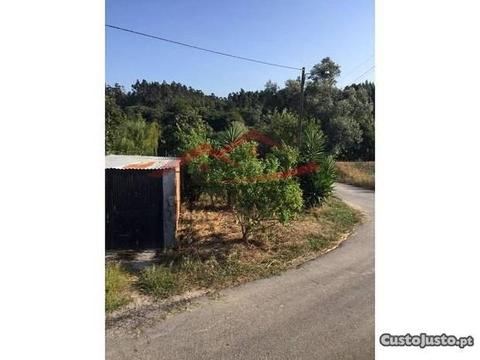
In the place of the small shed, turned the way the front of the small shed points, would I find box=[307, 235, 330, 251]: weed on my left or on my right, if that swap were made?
on my left

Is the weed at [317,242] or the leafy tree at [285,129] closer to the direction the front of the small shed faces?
the weed

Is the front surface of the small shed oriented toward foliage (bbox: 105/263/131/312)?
yes

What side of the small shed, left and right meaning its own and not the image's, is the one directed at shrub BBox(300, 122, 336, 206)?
left

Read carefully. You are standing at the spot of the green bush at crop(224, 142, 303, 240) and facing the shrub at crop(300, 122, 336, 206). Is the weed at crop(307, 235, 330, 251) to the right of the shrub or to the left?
right

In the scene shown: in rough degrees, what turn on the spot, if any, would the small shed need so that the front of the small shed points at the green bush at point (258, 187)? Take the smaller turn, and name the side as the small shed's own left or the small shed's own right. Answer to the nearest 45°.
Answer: approximately 90° to the small shed's own left

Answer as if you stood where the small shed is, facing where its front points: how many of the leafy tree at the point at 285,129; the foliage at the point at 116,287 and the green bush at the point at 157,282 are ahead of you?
2

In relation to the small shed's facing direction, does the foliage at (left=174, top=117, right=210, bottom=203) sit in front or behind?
behind

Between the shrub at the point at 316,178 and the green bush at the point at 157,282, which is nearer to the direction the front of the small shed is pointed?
the green bush

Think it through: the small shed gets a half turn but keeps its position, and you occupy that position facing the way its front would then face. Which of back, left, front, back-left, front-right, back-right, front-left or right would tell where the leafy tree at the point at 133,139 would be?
front

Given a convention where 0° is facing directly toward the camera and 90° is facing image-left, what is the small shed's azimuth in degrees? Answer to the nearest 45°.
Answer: approximately 0°
